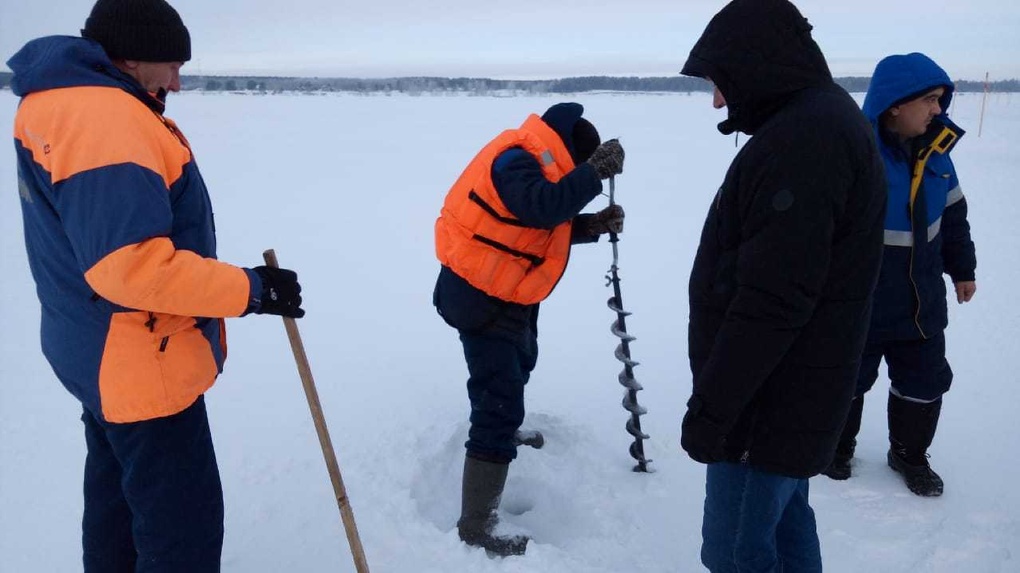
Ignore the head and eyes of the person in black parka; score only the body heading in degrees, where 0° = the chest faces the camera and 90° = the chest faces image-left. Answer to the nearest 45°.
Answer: approximately 90°

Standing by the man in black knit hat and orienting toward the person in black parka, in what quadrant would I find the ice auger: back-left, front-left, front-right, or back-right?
front-left

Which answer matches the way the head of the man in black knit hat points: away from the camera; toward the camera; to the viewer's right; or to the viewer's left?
to the viewer's right

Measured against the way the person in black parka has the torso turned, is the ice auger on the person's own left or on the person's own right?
on the person's own right

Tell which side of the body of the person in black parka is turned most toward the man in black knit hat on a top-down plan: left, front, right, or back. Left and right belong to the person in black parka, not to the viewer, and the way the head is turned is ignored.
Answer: front

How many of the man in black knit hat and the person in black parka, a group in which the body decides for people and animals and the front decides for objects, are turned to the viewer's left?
1

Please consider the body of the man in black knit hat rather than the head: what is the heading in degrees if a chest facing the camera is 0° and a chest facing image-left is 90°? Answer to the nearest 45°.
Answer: approximately 270°

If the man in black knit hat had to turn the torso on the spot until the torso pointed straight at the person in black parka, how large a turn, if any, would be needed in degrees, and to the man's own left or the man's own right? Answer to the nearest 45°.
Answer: approximately 45° to the man's own right

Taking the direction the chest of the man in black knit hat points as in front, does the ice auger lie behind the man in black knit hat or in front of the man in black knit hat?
in front
